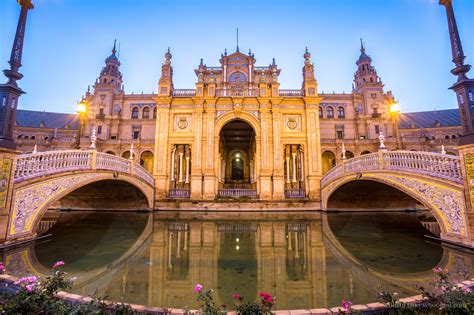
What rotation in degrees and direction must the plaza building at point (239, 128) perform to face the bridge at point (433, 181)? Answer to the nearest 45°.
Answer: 0° — it already faces it

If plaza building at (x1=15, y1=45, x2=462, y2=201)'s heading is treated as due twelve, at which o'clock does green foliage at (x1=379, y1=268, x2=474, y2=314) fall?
The green foliage is roughly at 12 o'clock from the plaza building.

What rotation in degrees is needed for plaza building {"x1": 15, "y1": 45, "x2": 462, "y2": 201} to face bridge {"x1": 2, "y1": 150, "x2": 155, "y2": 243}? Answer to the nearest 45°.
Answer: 0° — it already faces it

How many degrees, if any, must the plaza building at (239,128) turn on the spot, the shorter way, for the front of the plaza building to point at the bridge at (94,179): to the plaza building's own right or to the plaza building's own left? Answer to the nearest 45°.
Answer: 0° — it already faces it

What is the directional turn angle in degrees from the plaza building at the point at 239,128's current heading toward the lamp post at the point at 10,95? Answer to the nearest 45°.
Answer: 0° — it already faces it

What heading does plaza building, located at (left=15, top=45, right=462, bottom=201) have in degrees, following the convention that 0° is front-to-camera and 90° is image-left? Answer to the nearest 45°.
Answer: approximately 0°
